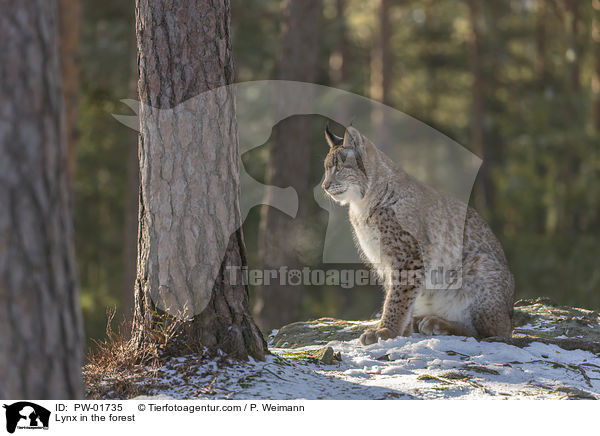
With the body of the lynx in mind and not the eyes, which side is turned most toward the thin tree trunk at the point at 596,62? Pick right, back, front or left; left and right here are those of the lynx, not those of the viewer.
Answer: right

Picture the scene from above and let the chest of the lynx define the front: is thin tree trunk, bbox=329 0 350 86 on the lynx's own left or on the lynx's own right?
on the lynx's own right

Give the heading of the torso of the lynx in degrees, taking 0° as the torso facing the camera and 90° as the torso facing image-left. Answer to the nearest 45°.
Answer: approximately 90°

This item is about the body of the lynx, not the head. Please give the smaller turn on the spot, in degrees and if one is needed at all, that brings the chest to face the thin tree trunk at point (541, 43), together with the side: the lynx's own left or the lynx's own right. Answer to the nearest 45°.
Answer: approximately 90° to the lynx's own right

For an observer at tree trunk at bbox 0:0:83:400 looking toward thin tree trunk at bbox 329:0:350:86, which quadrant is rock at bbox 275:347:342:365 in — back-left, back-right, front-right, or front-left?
front-right

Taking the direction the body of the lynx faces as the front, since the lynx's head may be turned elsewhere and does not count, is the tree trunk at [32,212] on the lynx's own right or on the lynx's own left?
on the lynx's own left

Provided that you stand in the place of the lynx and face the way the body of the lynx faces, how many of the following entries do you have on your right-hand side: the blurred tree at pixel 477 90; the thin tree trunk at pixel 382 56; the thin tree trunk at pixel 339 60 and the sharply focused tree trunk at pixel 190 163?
3

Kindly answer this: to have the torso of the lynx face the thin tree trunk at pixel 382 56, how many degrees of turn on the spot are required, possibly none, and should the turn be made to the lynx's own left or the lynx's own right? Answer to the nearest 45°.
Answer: approximately 90° to the lynx's own right

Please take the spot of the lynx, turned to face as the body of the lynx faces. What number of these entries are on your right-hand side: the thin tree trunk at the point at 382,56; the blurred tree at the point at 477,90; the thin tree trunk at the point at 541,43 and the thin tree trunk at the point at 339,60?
4

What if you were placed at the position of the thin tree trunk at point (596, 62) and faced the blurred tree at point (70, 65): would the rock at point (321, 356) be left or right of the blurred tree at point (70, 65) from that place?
left

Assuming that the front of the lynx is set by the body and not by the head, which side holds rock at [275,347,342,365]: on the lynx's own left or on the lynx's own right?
on the lynx's own left
